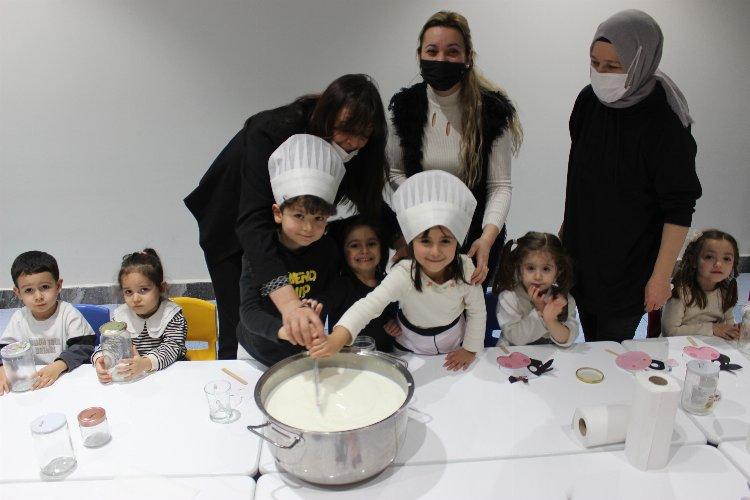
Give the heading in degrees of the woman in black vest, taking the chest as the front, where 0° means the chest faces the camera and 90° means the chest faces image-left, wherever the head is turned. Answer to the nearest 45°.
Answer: approximately 0°

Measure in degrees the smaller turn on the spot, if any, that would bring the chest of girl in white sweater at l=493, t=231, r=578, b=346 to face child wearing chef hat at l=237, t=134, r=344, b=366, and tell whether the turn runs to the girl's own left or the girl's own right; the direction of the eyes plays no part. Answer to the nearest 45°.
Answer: approximately 45° to the girl's own right

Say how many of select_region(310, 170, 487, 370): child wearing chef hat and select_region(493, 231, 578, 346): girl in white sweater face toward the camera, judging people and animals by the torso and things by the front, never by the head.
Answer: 2

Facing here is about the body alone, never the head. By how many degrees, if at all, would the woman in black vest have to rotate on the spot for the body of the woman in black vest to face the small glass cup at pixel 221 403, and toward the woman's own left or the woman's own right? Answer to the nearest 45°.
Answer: approximately 45° to the woman's own right

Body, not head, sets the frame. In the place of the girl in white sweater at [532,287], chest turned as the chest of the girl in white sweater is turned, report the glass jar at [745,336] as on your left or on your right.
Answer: on your left

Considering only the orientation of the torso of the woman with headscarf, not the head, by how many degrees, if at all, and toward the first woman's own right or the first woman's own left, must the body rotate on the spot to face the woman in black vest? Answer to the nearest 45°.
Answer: approximately 45° to the first woman's own right

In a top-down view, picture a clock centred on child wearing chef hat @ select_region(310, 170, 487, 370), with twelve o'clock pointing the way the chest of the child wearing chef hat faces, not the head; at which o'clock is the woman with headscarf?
The woman with headscarf is roughly at 8 o'clock from the child wearing chef hat.
